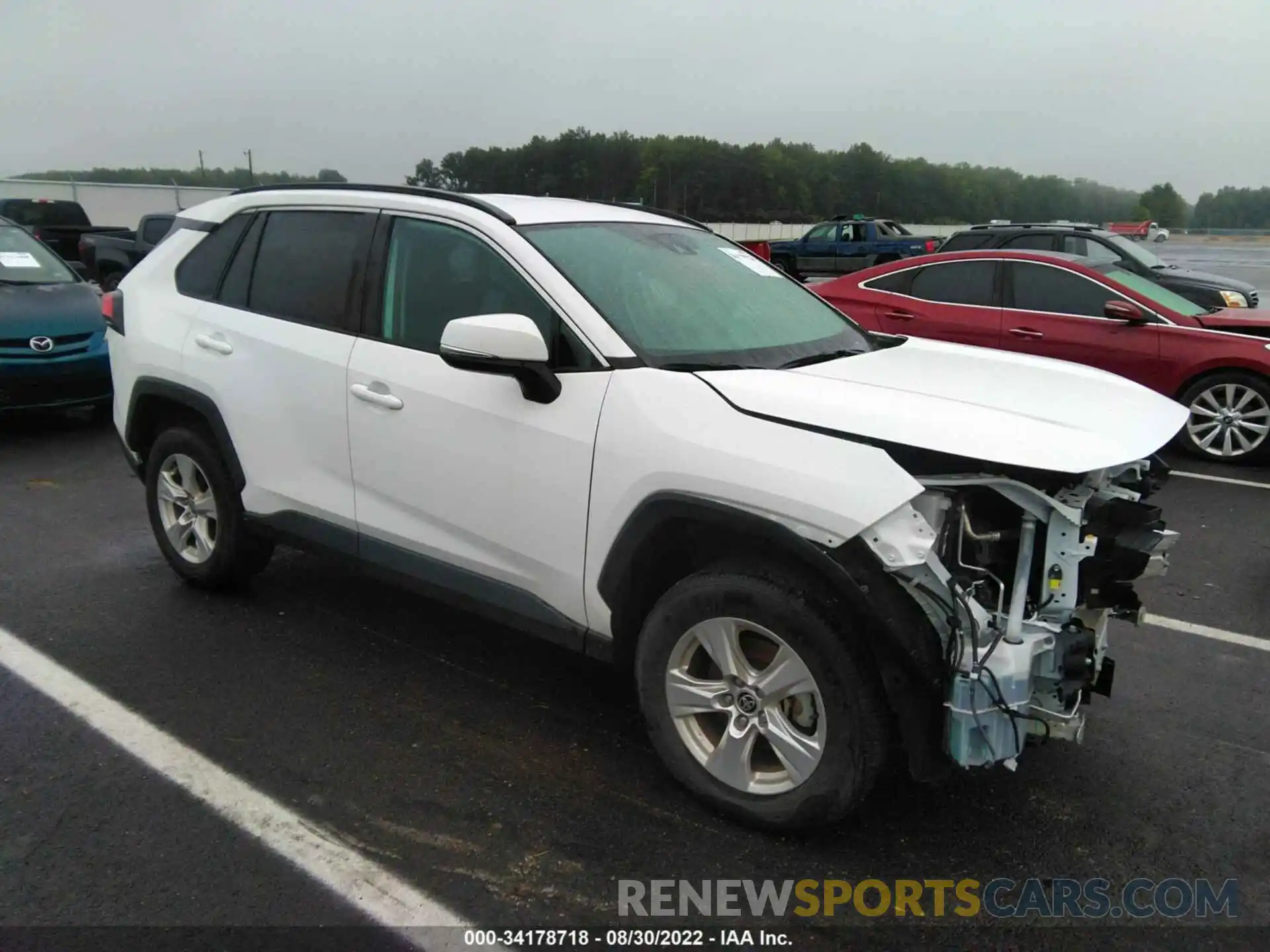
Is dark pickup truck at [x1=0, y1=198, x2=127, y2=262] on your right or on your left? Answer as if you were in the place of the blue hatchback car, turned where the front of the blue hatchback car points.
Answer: on your left

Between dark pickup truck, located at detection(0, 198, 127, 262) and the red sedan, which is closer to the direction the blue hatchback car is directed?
the red sedan

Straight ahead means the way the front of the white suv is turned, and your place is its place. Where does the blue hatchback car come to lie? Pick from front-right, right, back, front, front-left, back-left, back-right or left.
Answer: back

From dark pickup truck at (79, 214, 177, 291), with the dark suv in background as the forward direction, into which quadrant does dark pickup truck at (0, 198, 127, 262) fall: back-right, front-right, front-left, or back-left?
back-left

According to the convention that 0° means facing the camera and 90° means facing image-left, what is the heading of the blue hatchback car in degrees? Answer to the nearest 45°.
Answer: approximately 315°

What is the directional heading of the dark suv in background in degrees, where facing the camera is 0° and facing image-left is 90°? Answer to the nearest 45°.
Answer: approximately 315°

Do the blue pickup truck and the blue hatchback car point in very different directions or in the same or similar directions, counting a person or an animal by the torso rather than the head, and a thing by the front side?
very different directions

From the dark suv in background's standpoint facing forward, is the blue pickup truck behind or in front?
behind
